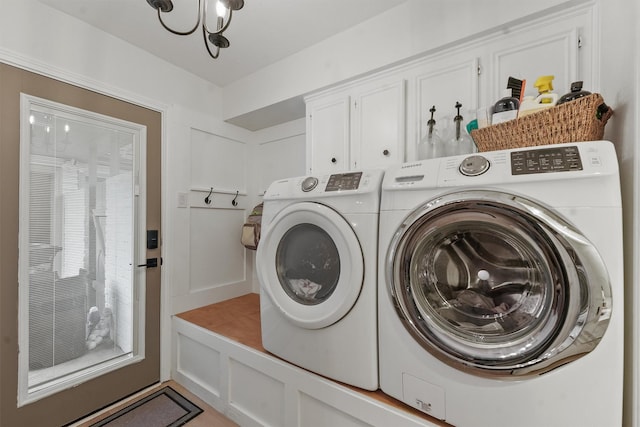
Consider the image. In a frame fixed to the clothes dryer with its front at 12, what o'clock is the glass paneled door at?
The glass paneled door is roughly at 2 o'clock from the clothes dryer.

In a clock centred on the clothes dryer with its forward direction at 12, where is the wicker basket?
The wicker basket is roughly at 8 o'clock from the clothes dryer.

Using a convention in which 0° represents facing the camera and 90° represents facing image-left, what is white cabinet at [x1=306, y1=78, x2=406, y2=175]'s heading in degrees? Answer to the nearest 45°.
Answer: approximately 45°

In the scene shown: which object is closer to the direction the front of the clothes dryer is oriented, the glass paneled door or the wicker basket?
the glass paneled door

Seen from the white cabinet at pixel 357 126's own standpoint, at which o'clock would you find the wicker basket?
The wicker basket is roughly at 9 o'clock from the white cabinet.

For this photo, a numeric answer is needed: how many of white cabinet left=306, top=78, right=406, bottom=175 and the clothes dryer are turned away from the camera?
0

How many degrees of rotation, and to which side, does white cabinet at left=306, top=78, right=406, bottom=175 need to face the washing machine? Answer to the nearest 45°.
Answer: approximately 90° to its left

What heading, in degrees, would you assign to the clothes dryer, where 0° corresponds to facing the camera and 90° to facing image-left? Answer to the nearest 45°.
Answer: approximately 45°

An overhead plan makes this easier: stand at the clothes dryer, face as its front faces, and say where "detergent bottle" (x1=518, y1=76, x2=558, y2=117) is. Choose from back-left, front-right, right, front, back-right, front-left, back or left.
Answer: back-left
